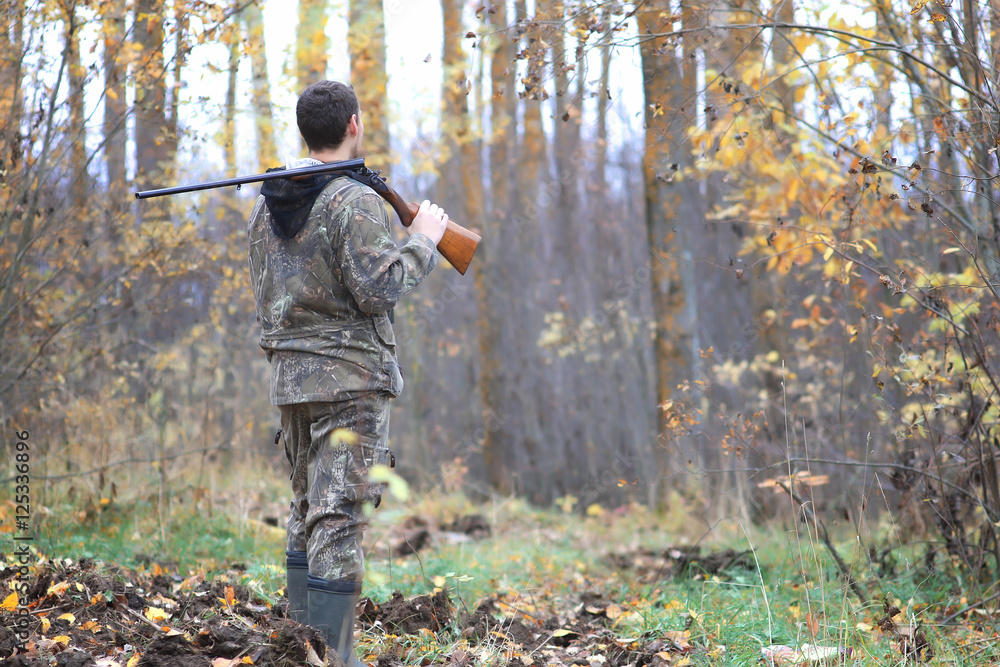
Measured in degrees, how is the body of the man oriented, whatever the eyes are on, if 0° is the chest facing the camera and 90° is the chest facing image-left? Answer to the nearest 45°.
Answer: approximately 225°

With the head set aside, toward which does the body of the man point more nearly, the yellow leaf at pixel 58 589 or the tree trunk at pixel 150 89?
the tree trunk

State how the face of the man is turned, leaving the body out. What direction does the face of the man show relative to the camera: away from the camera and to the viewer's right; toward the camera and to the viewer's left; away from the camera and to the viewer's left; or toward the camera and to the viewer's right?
away from the camera and to the viewer's right

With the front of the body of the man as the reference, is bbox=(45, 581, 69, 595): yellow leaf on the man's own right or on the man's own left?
on the man's own left

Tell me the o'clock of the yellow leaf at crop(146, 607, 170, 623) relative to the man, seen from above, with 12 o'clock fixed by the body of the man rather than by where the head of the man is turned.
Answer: The yellow leaf is roughly at 9 o'clock from the man.

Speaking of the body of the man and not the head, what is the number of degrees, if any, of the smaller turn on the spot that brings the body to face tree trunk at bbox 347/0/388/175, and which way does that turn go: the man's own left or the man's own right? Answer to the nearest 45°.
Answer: approximately 45° to the man's own left

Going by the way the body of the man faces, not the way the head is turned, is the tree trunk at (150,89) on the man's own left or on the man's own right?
on the man's own left
